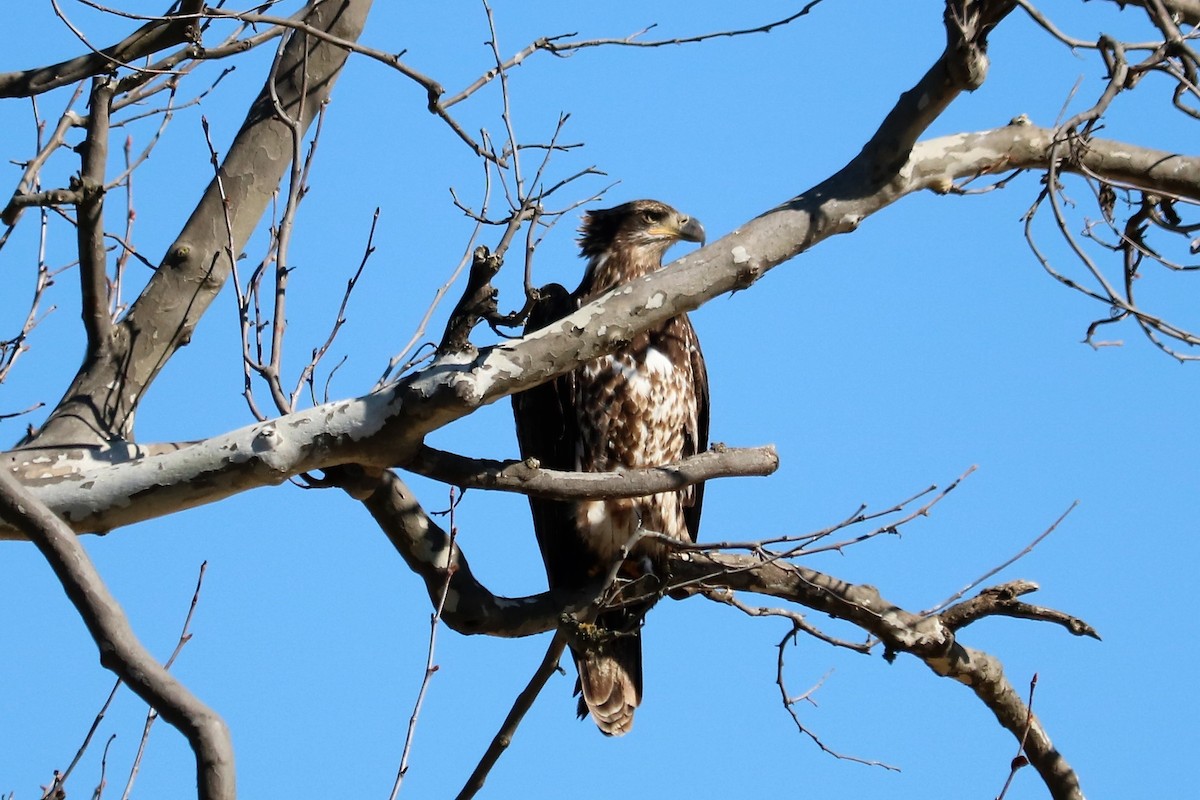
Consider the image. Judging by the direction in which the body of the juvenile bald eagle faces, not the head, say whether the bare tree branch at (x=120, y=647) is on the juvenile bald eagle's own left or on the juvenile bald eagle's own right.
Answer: on the juvenile bald eagle's own right

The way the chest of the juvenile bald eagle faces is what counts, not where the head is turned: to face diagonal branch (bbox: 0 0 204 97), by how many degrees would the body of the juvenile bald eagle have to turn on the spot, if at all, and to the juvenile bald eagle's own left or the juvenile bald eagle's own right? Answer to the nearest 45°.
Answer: approximately 90° to the juvenile bald eagle's own right

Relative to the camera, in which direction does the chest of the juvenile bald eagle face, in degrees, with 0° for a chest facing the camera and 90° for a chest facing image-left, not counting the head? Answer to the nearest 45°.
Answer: approximately 315°

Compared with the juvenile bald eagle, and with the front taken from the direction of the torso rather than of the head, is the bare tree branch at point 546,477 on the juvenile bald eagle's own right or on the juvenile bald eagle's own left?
on the juvenile bald eagle's own right

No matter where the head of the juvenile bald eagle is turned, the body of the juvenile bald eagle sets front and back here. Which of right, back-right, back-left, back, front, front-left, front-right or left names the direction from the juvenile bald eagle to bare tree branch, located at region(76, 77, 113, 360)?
right

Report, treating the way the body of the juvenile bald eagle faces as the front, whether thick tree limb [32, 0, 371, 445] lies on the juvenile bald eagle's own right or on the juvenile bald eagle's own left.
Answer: on the juvenile bald eagle's own right

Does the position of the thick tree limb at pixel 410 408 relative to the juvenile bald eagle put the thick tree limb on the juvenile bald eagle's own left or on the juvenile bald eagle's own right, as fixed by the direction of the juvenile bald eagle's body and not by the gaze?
on the juvenile bald eagle's own right
